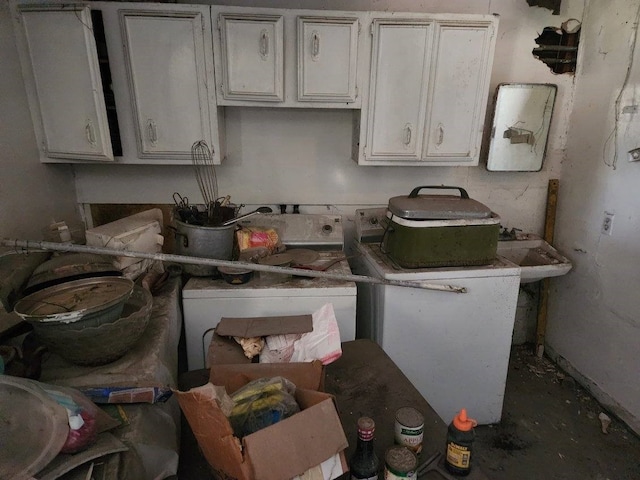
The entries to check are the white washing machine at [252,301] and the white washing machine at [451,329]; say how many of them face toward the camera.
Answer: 2

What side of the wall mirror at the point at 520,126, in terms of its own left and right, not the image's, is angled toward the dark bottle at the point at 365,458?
front

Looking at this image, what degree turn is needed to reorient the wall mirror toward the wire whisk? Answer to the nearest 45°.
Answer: approximately 45° to its right

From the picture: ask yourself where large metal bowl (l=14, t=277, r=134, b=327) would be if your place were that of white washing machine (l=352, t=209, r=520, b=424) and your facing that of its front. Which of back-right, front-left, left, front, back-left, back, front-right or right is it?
front-right

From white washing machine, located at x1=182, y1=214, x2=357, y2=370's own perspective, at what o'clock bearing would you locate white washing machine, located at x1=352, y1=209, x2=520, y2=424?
white washing machine, located at x1=352, y1=209, x2=520, y2=424 is roughly at 9 o'clock from white washing machine, located at x1=182, y1=214, x2=357, y2=370.

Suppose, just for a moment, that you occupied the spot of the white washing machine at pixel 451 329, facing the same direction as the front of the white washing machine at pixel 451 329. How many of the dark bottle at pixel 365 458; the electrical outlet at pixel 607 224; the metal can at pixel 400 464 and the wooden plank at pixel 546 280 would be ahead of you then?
2

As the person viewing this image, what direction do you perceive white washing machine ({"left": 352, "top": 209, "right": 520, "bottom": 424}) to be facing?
facing the viewer

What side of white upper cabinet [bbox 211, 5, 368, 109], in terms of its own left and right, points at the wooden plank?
left

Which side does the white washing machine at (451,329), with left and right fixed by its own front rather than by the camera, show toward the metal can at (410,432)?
front

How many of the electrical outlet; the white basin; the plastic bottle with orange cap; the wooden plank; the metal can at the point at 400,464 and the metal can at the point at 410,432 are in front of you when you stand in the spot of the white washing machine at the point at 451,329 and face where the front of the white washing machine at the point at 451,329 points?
3

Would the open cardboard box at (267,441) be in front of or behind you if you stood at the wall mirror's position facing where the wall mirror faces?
in front

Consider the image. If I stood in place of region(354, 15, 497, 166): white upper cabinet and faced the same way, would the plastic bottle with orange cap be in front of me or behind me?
in front

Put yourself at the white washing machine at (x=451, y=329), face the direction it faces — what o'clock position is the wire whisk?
The wire whisk is roughly at 3 o'clock from the white washing machine.

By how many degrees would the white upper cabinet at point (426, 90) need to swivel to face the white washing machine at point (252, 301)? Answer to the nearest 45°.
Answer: approximately 45° to its right

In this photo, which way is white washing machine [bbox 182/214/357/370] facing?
toward the camera
